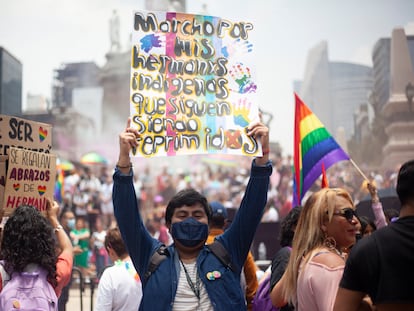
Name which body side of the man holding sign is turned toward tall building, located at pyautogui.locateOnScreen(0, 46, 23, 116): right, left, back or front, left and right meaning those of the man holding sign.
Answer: back

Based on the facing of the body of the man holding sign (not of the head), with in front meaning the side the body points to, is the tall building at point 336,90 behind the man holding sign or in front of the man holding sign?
behind

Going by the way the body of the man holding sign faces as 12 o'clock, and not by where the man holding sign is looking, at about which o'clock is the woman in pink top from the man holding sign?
The woman in pink top is roughly at 9 o'clock from the man holding sign.

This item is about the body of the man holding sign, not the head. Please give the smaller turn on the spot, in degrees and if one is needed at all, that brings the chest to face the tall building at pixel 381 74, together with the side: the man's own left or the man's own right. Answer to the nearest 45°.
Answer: approximately 180°

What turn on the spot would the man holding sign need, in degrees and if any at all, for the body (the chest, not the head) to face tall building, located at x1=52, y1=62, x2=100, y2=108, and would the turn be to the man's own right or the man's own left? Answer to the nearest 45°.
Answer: approximately 180°

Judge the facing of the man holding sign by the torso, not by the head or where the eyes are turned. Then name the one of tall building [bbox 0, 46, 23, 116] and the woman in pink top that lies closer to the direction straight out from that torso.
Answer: the woman in pink top

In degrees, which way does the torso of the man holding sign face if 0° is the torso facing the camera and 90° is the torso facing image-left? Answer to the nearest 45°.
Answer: approximately 0°
